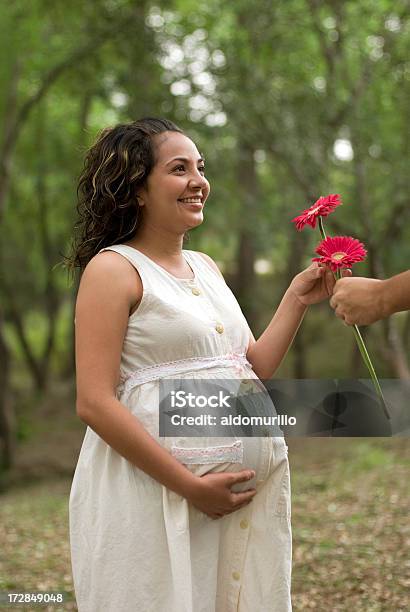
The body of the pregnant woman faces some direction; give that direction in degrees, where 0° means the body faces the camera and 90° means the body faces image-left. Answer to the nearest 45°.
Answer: approximately 315°

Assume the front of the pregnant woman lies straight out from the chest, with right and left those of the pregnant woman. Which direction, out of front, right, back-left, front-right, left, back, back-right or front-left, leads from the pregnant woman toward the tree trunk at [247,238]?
back-left
